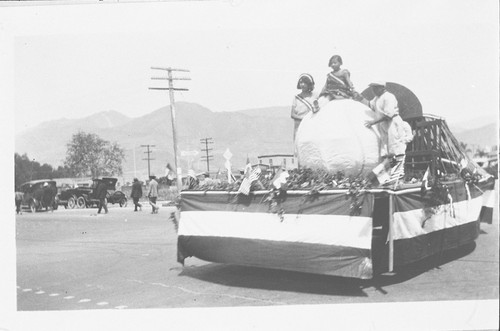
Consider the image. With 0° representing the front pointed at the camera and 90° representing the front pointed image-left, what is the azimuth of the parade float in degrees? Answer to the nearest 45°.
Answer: approximately 45°

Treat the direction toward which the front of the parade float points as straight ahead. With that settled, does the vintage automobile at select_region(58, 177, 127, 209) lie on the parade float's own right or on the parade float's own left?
on the parade float's own right

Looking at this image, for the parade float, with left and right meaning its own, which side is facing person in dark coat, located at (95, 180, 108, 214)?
right
